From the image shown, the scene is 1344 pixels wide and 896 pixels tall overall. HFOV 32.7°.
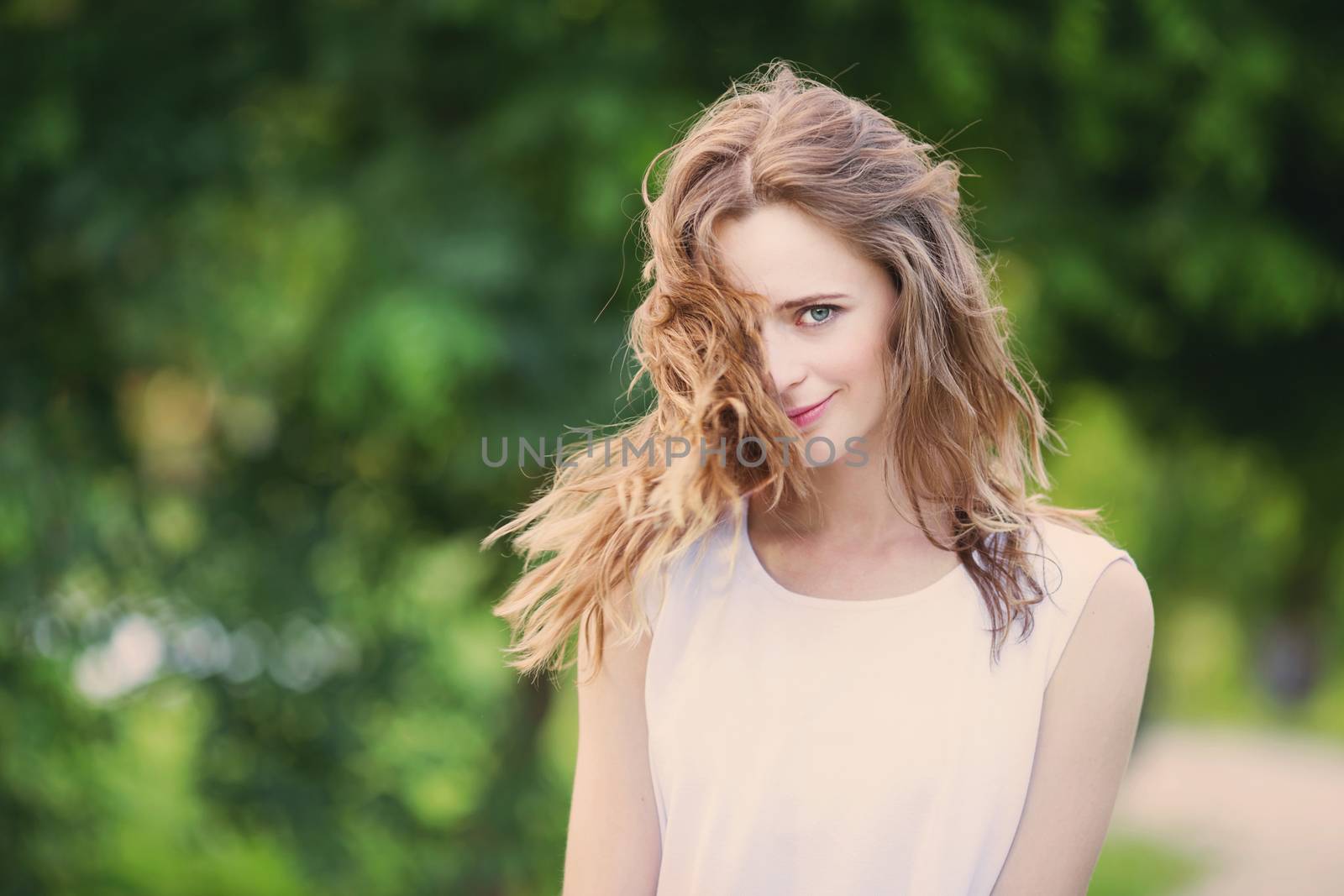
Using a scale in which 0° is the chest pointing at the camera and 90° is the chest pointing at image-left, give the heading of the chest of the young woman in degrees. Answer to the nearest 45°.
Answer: approximately 0°
